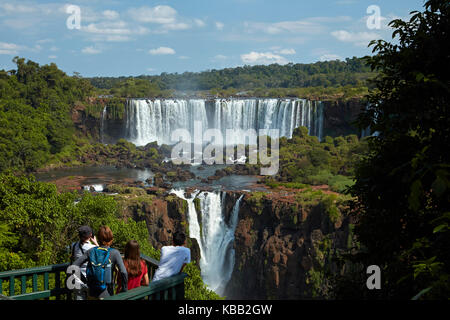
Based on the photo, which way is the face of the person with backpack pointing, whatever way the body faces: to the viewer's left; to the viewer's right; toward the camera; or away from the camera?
away from the camera

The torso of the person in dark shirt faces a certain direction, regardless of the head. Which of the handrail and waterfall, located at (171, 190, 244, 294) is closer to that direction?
the waterfall

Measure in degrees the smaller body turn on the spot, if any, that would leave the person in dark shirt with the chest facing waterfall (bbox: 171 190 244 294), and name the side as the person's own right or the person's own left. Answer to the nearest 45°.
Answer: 0° — they already face it

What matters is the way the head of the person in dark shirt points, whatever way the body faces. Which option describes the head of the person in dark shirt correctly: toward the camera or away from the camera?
away from the camera

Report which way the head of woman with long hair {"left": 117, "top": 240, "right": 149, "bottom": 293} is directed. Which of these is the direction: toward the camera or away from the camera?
away from the camera

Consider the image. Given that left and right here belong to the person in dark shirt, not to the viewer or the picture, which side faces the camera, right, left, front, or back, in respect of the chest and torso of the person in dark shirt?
back

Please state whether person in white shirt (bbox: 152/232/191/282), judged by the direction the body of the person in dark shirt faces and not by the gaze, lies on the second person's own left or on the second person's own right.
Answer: on the second person's own right
